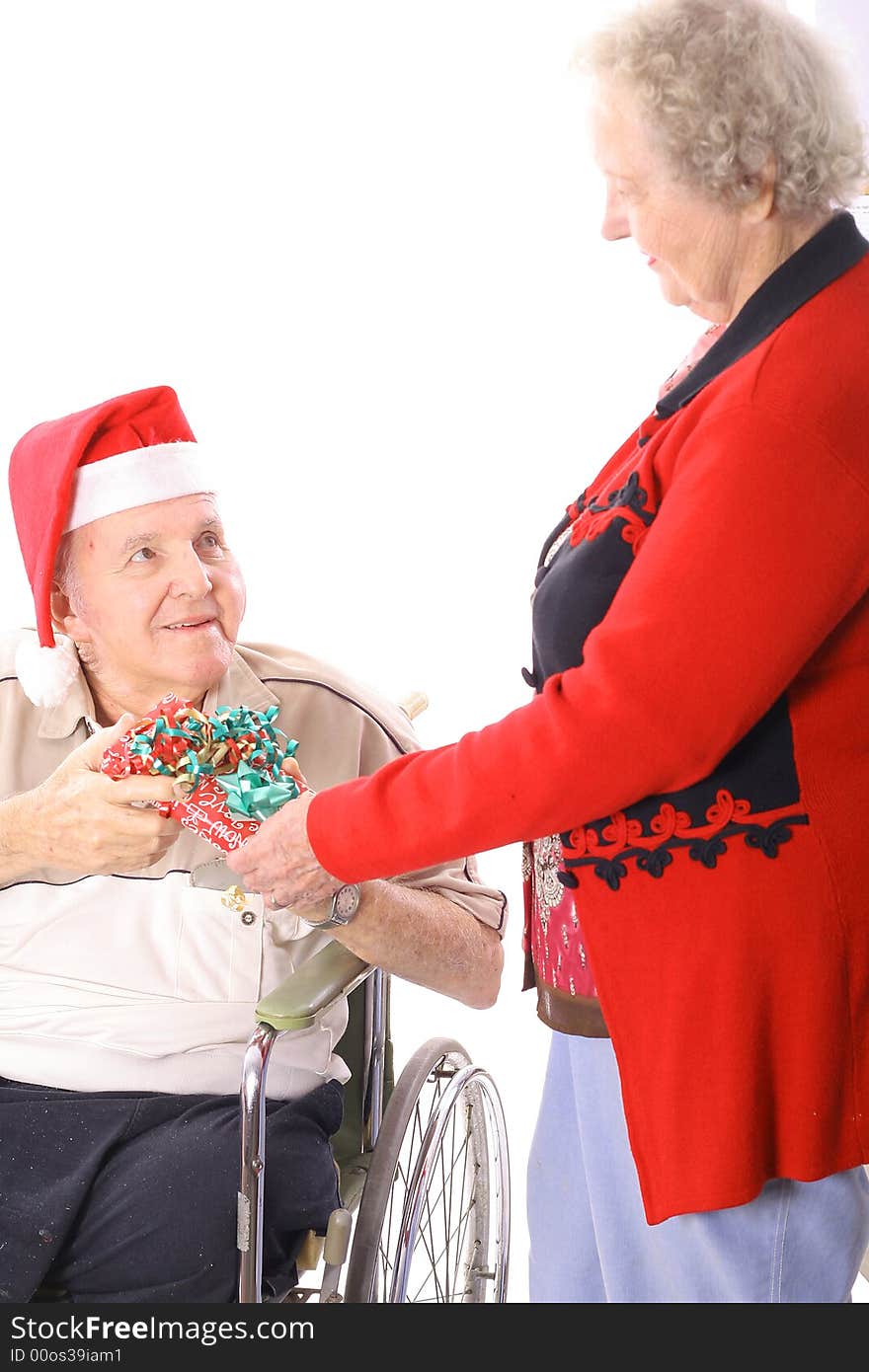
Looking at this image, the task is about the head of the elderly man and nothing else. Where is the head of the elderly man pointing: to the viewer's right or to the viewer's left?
to the viewer's right

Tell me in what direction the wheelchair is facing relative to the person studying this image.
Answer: facing the viewer and to the left of the viewer

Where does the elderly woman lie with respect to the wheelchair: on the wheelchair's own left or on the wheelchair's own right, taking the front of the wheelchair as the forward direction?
on the wheelchair's own left

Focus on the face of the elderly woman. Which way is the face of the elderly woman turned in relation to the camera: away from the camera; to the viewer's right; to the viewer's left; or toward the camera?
to the viewer's left

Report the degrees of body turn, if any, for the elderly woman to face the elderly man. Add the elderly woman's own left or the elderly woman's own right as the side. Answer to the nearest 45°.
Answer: approximately 45° to the elderly woman's own right

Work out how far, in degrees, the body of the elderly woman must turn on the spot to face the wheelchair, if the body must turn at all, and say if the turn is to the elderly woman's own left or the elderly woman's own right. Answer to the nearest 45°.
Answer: approximately 45° to the elderly woman's own right

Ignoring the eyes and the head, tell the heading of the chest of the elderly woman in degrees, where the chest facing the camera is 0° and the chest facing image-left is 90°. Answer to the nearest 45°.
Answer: approximately 90°

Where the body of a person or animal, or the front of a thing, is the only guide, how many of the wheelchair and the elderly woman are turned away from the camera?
0
